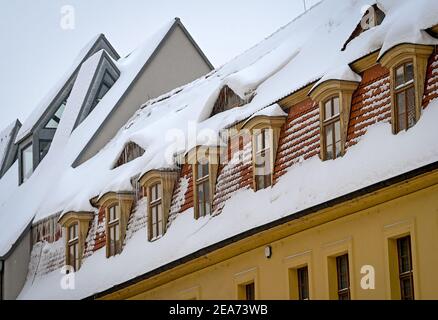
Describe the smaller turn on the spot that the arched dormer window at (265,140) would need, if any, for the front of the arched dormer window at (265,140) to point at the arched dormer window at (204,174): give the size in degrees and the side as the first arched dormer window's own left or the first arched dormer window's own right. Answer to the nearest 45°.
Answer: approximately 90° to the first arched dormer window's own right

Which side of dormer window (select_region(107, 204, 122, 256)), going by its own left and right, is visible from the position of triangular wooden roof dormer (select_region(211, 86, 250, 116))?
left

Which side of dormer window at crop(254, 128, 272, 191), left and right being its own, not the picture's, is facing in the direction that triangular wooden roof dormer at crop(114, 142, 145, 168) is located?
right

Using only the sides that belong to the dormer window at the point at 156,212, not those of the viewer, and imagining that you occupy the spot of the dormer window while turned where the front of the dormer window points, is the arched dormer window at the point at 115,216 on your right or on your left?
on your right

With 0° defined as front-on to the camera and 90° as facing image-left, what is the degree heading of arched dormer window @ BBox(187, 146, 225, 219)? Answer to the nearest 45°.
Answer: approximately 45°

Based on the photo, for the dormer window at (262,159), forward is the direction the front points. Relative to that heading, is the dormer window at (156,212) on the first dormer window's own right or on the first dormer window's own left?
on the first dormer window's own right
